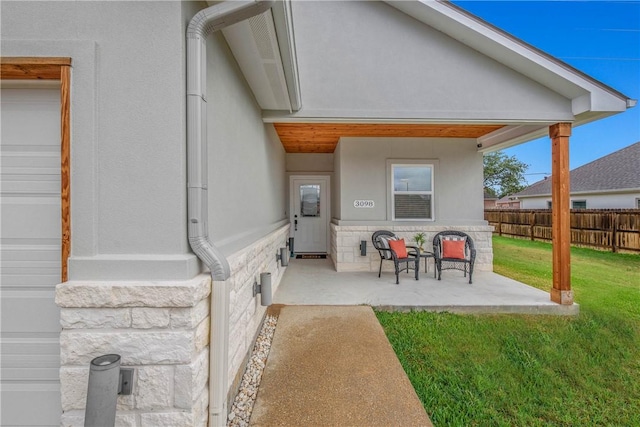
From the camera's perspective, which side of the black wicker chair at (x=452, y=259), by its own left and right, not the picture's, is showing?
front

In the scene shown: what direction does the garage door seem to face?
toward the camera

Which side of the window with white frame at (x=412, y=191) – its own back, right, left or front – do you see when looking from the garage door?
front

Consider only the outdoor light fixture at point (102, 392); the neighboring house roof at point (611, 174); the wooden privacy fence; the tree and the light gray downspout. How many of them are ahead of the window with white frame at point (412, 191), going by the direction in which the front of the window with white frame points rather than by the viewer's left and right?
2

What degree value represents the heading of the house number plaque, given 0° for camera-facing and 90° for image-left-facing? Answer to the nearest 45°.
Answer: approximately 0°

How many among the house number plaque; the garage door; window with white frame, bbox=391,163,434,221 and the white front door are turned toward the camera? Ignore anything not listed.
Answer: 4

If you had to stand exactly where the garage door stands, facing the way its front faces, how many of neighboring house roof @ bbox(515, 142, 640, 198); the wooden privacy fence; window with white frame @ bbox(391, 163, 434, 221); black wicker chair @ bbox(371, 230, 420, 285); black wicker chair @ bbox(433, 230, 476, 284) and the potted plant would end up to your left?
6

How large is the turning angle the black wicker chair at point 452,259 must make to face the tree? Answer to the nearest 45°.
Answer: approximately 180°

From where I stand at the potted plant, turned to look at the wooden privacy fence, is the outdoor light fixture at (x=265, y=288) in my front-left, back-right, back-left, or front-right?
back-right

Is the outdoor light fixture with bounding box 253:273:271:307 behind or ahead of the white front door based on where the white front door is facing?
ahead

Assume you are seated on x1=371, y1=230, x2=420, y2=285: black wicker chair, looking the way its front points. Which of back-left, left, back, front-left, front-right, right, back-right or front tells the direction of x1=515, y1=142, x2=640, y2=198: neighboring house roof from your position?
left

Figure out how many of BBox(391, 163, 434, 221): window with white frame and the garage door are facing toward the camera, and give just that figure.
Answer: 2

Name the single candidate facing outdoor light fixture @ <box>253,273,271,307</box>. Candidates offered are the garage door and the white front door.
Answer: the white front door

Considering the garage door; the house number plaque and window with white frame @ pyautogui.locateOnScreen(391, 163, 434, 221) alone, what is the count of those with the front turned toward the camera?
3

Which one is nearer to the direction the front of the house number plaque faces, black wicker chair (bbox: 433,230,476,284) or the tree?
the black wicker chair
